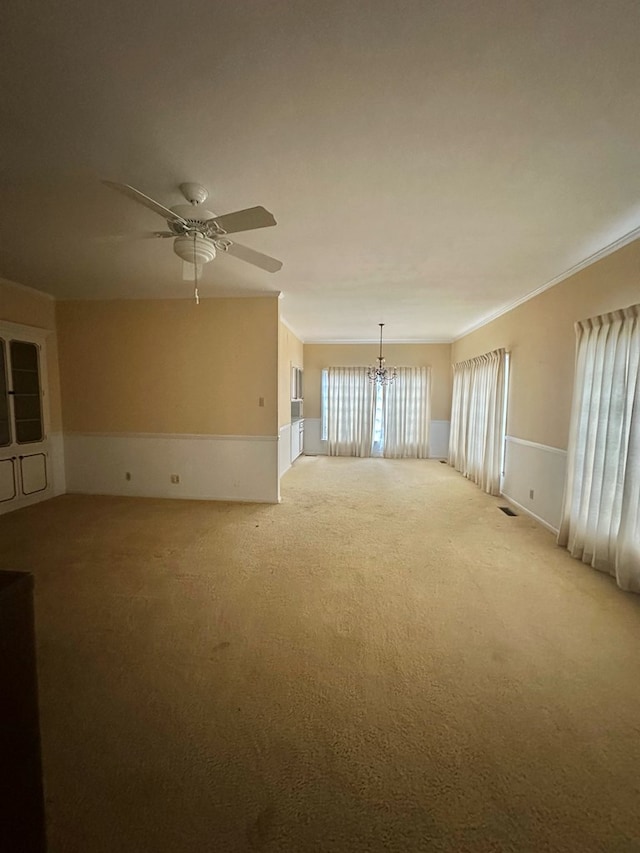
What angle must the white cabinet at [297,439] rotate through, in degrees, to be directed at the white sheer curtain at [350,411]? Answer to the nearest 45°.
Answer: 0° — it already faces it

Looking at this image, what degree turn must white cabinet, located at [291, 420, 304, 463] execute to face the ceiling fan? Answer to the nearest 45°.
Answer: approximately 90° to its right

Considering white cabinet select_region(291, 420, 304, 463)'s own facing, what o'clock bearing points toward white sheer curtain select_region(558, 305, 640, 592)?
The white sheer curtain is roughly at 2 o'clock from the white cabinet.

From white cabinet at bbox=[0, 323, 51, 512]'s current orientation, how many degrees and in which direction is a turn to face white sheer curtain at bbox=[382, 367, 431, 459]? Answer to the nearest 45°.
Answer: approximately 45° to its left

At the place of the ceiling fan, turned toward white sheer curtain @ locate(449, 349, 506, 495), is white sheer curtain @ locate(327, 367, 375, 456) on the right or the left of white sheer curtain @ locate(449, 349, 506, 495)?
left

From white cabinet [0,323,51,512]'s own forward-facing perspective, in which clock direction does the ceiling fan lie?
The ceiling fan is roughly at 1 o'clock from the white cabinet.

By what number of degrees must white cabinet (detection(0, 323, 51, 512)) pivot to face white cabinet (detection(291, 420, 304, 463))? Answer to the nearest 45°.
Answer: approximately 45° to its left

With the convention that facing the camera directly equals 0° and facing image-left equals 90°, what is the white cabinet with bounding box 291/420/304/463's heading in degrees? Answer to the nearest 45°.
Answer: approximately 270°

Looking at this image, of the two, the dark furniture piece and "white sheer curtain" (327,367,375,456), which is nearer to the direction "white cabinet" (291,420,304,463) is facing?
the white sheer curtain

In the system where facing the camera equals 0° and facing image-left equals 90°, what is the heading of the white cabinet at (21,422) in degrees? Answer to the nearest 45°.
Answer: approximately 315°
